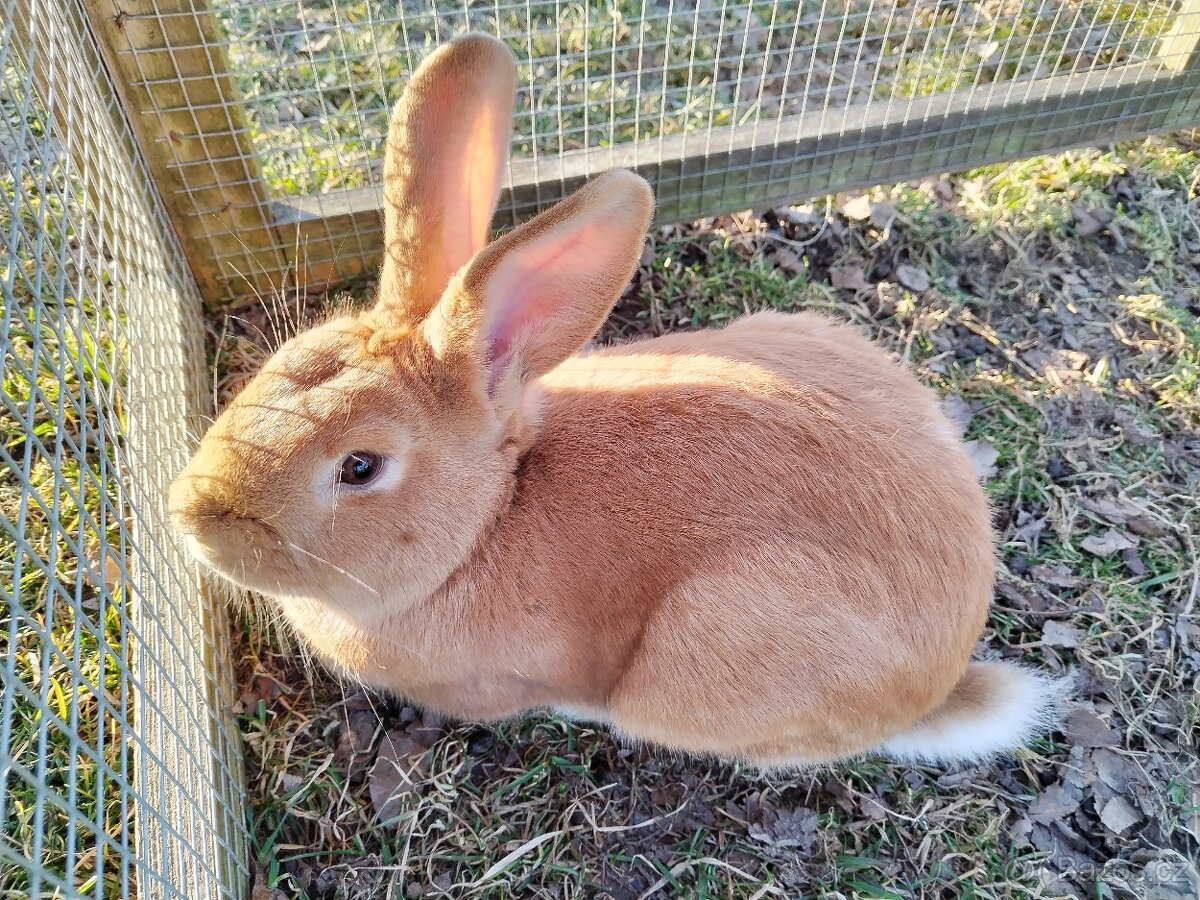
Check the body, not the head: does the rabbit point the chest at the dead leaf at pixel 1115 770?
no

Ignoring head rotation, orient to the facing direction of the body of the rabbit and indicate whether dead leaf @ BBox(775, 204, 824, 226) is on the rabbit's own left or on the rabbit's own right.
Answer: on the rabbit's own right

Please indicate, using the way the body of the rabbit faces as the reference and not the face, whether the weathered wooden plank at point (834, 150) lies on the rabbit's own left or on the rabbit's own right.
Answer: on the rabbit's own right

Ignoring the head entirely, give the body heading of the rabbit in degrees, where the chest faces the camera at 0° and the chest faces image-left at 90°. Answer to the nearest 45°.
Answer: approximately 90°

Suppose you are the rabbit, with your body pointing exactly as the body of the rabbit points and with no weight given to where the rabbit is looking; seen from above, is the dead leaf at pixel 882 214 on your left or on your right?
on your right

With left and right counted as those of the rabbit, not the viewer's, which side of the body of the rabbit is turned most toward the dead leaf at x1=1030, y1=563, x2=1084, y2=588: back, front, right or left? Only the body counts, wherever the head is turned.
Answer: back

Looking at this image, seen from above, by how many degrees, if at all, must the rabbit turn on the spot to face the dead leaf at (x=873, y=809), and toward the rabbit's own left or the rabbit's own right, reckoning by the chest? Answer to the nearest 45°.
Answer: approximately 180°

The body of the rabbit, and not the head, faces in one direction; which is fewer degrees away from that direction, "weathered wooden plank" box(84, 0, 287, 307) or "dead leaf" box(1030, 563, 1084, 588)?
the weathered wooden plank

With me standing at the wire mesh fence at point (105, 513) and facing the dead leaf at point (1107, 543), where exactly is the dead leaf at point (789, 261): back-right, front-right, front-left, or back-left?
front-left

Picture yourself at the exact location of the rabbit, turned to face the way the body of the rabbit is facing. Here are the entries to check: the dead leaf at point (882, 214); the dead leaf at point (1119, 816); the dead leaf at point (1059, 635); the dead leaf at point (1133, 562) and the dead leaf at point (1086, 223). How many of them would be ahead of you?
0

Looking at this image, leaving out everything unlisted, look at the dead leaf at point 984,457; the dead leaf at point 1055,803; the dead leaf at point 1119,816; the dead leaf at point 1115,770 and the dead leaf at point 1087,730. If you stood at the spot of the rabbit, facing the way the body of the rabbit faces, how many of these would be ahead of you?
0

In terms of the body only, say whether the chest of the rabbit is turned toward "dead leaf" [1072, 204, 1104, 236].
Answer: no

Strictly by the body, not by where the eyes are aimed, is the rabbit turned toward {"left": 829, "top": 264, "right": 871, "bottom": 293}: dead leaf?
no

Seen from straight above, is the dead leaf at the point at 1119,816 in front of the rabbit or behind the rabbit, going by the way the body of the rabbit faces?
behind

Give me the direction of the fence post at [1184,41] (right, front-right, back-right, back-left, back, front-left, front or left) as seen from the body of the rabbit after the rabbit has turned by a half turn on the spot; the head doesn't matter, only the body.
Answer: front-left

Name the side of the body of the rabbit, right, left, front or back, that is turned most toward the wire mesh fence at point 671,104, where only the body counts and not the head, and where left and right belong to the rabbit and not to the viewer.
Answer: right

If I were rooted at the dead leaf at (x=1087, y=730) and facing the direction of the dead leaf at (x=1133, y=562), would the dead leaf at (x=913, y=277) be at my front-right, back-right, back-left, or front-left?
front-left

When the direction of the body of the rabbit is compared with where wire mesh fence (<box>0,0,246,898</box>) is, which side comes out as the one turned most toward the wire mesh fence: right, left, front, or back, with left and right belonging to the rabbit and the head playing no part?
front

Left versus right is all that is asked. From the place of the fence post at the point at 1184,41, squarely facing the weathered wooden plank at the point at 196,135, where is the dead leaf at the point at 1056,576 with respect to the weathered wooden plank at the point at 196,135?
left

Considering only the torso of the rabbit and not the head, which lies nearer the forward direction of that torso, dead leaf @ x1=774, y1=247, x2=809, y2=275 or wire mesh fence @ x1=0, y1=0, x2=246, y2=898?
the wire mesh fence
